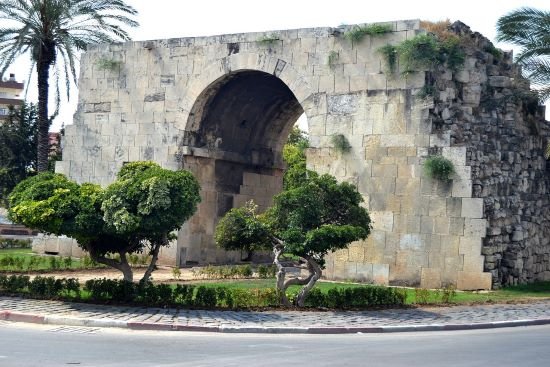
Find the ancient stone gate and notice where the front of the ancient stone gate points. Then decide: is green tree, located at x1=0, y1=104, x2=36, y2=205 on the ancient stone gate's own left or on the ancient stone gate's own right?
on the ancient stone gate's own right

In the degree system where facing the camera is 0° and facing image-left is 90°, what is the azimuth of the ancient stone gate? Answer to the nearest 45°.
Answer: approximately 45°

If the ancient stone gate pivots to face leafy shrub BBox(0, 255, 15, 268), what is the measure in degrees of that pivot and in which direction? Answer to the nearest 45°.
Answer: approximately 45° to its right

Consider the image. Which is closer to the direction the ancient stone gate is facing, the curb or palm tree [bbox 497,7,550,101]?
the curb

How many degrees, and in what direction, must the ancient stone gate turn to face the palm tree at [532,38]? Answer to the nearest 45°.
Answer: approximately 135° to its left

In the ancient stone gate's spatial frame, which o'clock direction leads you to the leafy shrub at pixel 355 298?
The leafy shrub is roughly at 10 o'clock from the ancient stone gate.

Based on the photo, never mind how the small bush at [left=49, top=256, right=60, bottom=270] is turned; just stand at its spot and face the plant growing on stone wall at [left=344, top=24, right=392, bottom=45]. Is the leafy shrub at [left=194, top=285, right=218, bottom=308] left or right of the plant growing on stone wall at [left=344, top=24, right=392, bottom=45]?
right

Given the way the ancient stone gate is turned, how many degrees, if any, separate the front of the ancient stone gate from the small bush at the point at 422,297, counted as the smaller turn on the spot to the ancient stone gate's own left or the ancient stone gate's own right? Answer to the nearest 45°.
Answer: approximately 90° to the ancient stone gate's own left
